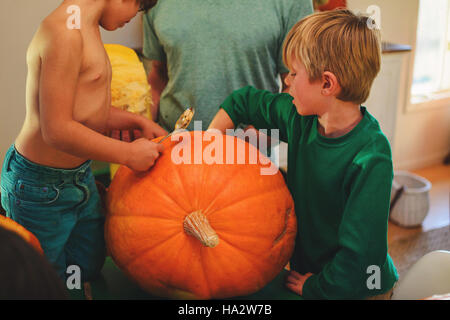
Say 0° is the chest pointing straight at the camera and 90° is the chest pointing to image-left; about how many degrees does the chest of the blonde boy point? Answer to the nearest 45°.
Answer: approximately 45°

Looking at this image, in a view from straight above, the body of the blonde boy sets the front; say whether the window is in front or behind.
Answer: behind
